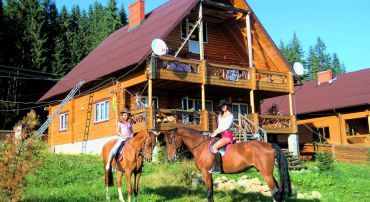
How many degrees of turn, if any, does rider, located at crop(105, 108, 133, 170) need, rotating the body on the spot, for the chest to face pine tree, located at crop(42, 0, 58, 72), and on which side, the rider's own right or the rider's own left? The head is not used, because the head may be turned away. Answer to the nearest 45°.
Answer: approximately 135° to the rider's own left

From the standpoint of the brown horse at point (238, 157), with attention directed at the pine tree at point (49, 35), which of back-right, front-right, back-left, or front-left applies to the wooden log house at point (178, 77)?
front-right

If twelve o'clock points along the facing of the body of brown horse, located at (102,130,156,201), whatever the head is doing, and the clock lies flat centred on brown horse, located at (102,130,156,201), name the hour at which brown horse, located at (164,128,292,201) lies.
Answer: brown horse, located at (164,128,292,201) is roughly at 11 o'clock from brown horse, located at (102,130,156,201).

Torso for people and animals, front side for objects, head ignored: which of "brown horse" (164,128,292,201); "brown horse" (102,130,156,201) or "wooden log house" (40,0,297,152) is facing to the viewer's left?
"brown horse" (164,128,292,201)

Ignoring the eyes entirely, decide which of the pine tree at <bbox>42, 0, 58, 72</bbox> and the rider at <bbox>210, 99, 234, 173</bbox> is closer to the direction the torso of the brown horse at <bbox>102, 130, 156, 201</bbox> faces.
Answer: the rider

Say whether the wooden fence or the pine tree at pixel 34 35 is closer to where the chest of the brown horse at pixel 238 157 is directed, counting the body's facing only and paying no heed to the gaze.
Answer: the pine tree

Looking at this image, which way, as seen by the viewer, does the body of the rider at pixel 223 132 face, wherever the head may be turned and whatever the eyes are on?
to the viewer's left

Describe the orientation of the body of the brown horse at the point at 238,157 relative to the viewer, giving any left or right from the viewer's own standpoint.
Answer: facing to the left of the viewer

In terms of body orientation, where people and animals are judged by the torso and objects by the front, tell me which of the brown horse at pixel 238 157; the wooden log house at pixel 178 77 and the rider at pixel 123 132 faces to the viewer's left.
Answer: the brown horse

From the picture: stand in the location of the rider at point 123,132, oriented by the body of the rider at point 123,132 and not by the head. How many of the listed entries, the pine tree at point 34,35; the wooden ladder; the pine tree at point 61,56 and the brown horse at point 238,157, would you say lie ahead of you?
1

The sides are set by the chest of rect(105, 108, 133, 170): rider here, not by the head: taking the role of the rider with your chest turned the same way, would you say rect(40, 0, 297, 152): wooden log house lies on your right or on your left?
on your left

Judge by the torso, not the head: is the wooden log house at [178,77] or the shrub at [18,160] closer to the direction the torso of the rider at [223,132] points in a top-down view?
the shrub

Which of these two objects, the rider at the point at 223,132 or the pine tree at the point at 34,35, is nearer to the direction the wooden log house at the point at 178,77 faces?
the rider

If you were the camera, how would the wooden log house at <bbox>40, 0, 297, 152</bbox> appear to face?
facing the viewer and to the right of the viewer

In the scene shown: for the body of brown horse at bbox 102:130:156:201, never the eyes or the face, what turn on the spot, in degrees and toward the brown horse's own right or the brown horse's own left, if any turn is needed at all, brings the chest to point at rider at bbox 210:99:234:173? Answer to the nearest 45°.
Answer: approximately 45° to the brown horse's own left
